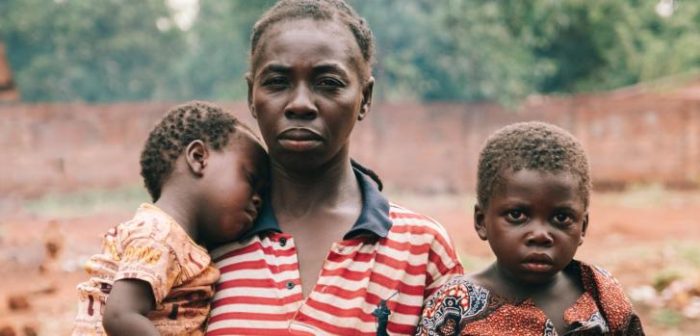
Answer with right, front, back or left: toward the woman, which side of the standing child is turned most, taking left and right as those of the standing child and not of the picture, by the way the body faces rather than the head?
right

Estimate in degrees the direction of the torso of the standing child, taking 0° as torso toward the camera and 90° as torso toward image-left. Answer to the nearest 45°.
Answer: approximately 0°
